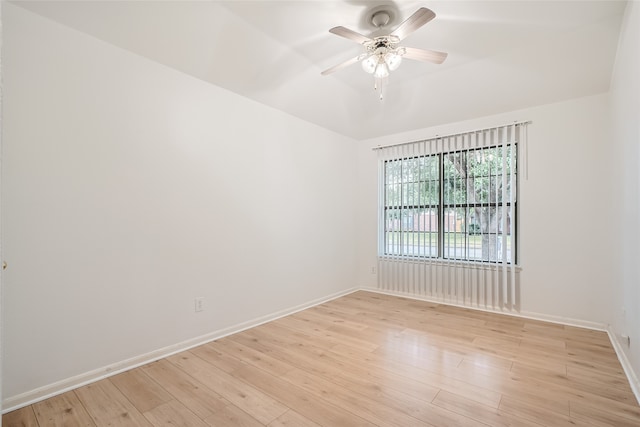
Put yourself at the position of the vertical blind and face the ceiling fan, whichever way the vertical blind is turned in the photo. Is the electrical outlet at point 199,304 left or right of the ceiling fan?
right

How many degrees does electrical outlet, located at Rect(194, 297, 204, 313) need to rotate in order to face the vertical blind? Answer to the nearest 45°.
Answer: approximately 45° to its left
